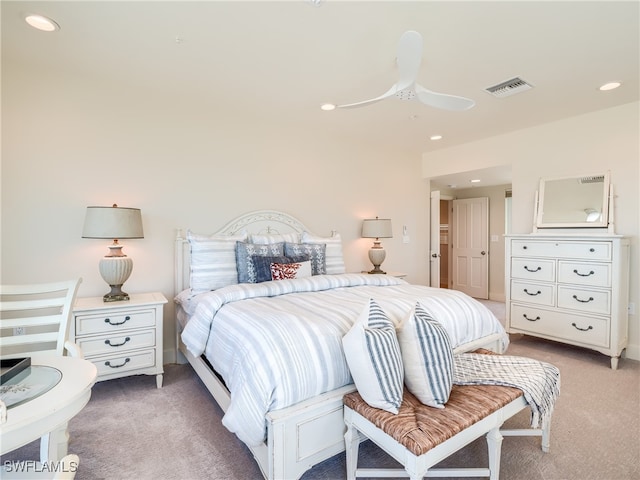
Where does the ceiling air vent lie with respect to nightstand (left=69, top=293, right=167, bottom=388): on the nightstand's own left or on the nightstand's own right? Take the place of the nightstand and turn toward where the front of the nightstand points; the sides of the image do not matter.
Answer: on the nightstand's own left

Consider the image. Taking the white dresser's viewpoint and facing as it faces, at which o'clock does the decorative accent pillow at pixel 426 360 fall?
The decorative accent pillow is roughly at 11 o'clock from the white dresser.

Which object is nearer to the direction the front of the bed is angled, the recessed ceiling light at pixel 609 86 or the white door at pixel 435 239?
the recessed ceiling light

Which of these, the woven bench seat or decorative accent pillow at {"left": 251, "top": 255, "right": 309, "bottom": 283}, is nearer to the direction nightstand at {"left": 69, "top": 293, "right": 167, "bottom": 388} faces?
the woven bench seat

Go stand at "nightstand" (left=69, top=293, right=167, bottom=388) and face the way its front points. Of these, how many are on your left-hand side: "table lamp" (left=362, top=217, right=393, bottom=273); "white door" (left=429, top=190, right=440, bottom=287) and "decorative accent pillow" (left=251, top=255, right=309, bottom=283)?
3

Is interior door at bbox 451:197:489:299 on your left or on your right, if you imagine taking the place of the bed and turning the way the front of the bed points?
on your left

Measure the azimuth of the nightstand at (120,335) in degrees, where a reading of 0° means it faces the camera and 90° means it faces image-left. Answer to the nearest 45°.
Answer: approximately 0°

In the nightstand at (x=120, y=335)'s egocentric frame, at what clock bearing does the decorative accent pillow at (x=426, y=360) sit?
The decorative accent pillow is roughly at 11 o'clock from the nightstand.

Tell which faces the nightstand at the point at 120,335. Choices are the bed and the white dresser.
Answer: the white dresser

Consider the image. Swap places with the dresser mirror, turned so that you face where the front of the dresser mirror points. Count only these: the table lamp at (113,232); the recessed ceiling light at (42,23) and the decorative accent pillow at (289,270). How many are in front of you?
3
